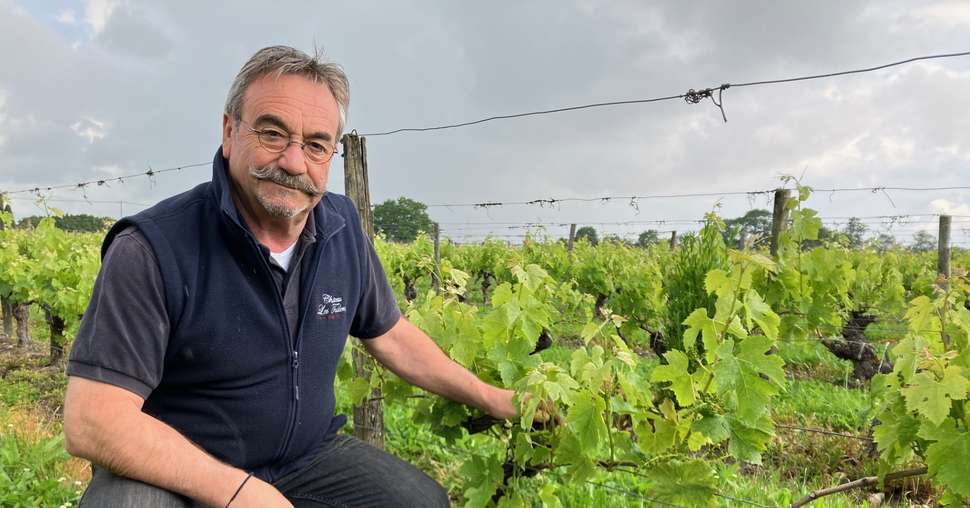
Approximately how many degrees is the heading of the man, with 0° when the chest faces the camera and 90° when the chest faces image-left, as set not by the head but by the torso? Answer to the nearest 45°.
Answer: approximately 315°

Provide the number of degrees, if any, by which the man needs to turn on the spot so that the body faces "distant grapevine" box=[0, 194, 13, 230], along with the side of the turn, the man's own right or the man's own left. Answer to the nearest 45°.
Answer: approximately 180°

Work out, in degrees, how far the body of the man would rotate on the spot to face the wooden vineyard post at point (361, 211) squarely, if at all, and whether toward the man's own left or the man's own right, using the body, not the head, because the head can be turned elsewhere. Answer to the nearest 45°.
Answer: approximately 135° to the man's own left

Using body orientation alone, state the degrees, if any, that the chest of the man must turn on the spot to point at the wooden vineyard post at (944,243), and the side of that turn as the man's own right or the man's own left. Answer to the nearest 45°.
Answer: approximately 90° to the man's own left

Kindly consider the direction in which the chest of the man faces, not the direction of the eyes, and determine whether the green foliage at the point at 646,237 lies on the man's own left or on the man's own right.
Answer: on the man's own left
